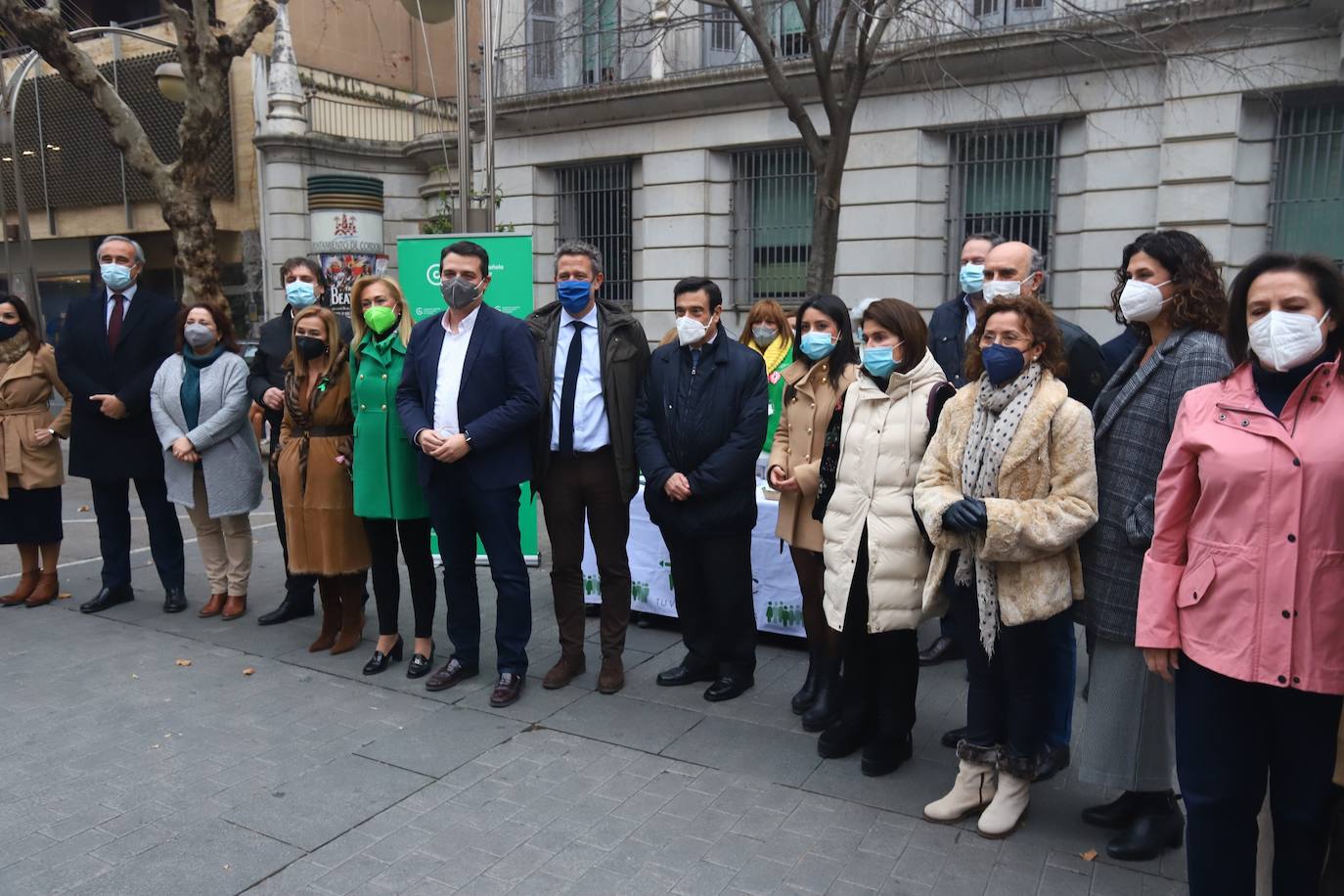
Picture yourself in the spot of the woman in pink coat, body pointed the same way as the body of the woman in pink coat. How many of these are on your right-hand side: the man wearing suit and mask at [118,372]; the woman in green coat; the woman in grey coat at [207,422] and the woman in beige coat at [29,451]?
4

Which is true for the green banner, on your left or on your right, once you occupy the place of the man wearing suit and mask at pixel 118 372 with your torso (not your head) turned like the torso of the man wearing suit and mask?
on your left

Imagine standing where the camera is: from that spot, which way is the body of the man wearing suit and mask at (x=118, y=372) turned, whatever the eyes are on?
toward the camera

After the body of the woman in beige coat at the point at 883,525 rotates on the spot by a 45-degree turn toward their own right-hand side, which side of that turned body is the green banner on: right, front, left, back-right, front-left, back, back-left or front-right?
front-right

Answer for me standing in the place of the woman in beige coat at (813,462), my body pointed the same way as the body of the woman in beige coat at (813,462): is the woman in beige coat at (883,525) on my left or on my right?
on my left

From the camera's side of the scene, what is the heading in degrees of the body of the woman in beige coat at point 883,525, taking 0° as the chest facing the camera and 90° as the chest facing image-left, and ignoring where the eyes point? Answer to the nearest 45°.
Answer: approximately 45°

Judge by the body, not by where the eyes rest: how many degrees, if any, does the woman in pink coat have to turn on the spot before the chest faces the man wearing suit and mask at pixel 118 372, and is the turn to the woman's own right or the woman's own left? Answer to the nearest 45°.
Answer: approximately 90° to the woman's own right

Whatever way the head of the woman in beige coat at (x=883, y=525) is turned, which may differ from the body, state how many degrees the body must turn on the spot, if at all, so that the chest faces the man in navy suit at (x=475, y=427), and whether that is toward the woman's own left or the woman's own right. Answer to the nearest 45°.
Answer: approximately 45° to the woman's own right

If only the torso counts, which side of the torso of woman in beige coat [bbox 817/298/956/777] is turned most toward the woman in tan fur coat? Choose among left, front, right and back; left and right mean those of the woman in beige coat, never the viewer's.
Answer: left

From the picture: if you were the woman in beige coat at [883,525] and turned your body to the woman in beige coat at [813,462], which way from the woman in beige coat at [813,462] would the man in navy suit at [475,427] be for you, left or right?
left

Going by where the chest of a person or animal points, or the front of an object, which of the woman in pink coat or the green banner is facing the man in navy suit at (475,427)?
the green banner

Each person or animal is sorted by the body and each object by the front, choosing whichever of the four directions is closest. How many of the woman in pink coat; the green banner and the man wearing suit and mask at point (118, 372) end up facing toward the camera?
3

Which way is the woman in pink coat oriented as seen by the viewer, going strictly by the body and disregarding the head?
toward the camera

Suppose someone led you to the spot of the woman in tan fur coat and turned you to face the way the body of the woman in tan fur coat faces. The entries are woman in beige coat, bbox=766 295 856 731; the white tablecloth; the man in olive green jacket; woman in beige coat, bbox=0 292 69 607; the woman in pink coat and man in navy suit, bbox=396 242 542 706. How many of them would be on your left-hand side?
1

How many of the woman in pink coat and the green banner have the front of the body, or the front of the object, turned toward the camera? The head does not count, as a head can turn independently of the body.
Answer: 2

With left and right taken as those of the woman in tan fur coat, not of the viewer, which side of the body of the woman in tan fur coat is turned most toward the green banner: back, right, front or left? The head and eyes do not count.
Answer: right

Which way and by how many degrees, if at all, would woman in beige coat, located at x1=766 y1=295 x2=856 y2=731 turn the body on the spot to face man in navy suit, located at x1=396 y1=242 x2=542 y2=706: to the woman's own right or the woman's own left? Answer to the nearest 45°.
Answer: approximately 45° to the woman's own right
